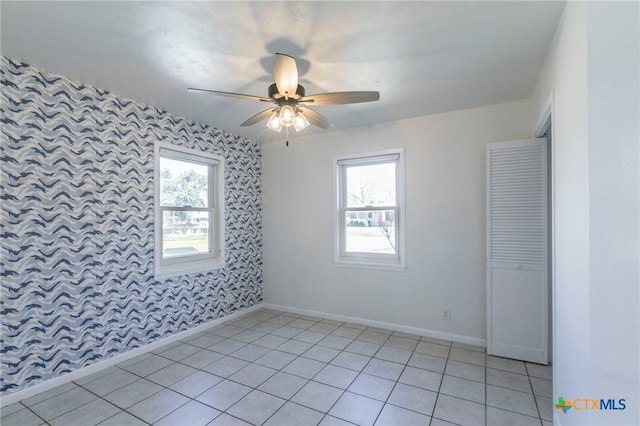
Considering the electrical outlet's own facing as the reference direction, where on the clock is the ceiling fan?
The ceiling fan is roughly at 1 o'clock from the electrical outlet.

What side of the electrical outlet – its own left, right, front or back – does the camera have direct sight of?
front
